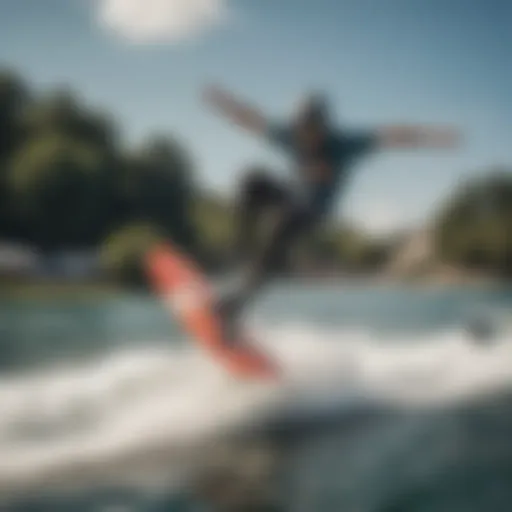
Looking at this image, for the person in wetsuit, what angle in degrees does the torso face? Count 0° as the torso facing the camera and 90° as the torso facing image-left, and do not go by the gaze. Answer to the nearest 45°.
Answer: approximately 45°
